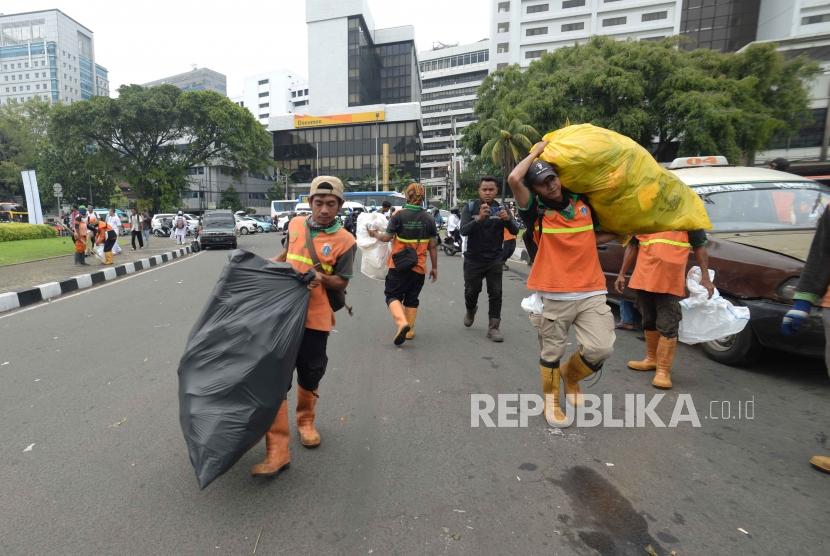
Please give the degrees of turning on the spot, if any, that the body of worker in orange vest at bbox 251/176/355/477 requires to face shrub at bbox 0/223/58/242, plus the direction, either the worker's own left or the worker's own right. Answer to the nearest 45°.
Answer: approximately 135° to the worker's own right

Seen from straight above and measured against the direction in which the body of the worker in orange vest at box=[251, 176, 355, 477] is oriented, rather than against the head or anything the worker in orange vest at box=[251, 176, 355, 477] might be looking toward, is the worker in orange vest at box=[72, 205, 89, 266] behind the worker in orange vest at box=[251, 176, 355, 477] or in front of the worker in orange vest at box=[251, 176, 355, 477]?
behind

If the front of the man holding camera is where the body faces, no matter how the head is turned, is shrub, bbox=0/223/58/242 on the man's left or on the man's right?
on the man's right

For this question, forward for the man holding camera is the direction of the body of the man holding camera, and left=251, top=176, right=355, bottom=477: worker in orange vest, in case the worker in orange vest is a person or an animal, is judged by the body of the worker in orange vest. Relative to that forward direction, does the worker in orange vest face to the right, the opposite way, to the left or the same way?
the same way

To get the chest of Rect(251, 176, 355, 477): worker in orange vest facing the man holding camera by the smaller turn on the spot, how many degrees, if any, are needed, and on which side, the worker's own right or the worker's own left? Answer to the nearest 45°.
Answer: approximately 135° to the worker's own left

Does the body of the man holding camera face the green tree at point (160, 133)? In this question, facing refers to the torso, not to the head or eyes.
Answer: no

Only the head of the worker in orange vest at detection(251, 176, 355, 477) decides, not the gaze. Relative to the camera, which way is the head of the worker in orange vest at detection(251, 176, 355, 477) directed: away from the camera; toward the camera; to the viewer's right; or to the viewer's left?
toward the camera

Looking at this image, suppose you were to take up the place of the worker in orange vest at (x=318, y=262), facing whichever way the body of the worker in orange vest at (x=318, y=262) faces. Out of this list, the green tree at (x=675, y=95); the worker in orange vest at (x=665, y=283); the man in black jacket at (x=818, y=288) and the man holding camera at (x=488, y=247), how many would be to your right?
0

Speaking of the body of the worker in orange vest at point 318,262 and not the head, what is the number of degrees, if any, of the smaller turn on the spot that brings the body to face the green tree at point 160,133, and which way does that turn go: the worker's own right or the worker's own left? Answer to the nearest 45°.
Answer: approximately 180°

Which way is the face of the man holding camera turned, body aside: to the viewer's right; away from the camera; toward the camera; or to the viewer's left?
toward the camera

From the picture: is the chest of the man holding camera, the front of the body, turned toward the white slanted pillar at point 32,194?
no

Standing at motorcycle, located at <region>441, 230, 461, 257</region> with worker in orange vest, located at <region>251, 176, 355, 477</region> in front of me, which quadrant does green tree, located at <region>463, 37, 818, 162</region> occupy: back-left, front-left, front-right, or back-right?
back-left

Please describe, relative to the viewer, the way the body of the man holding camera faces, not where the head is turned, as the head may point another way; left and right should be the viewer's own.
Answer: facing the viewer

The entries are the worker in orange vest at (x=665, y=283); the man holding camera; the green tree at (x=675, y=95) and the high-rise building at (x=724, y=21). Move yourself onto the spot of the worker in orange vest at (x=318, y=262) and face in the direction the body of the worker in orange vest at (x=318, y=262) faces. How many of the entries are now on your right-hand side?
0

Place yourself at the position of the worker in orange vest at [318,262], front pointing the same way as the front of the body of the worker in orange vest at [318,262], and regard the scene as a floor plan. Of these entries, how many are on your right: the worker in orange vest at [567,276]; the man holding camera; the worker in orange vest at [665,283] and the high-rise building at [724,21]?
0

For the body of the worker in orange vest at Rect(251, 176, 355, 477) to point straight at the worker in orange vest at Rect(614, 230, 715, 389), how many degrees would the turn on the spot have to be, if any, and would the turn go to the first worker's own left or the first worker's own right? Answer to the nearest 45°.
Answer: approximately 90° to the first worker's own left

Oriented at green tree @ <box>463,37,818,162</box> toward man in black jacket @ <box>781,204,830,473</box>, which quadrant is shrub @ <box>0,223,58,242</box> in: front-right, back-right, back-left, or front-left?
front-right
